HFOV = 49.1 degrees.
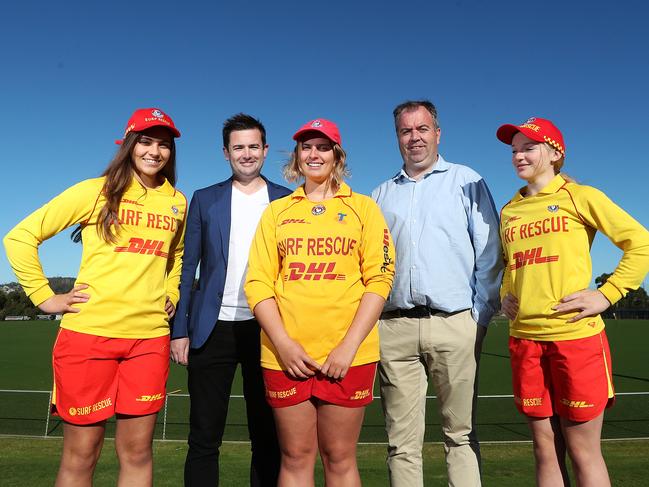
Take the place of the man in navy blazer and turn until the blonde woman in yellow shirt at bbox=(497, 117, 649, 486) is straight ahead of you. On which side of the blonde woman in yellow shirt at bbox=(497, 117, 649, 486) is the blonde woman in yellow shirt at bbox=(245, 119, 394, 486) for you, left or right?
right

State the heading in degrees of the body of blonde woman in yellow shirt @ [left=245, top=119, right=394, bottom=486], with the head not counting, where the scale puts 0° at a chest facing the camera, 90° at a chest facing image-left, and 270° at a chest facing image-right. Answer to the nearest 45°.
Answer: approximately 0°

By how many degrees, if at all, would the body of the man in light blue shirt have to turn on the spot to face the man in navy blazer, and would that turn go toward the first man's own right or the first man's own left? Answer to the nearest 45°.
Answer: approximately 90° to the first man's own right

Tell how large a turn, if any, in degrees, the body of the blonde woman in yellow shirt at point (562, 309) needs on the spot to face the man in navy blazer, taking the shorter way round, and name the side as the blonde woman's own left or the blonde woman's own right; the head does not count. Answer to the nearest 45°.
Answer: approximately 45° to the blonde woman's own right

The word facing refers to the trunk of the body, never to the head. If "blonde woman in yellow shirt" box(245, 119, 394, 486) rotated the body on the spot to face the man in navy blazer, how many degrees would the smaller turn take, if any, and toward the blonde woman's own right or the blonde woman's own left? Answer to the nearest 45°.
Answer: approximately 135° to the blonde woman's own right

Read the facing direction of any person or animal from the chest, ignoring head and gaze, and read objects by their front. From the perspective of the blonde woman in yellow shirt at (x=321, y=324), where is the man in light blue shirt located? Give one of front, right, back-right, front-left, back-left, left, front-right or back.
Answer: back-left

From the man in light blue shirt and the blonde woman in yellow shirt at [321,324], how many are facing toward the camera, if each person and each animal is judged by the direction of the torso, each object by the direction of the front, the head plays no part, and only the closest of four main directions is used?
2

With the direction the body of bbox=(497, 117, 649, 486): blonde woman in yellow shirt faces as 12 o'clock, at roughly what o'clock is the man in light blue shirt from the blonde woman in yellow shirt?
The man in light blue shirt is roughly at 2 o'clock from the blonde woman in yellow shirt.

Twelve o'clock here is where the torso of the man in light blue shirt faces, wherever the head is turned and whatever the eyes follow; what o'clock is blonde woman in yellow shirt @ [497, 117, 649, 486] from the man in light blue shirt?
The blonde woman in yellow shirt is roughly at 10 o'clock from the man in light blue shirt.

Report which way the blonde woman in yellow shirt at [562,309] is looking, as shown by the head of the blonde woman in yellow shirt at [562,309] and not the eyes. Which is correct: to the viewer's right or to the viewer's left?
to the viewer's left
